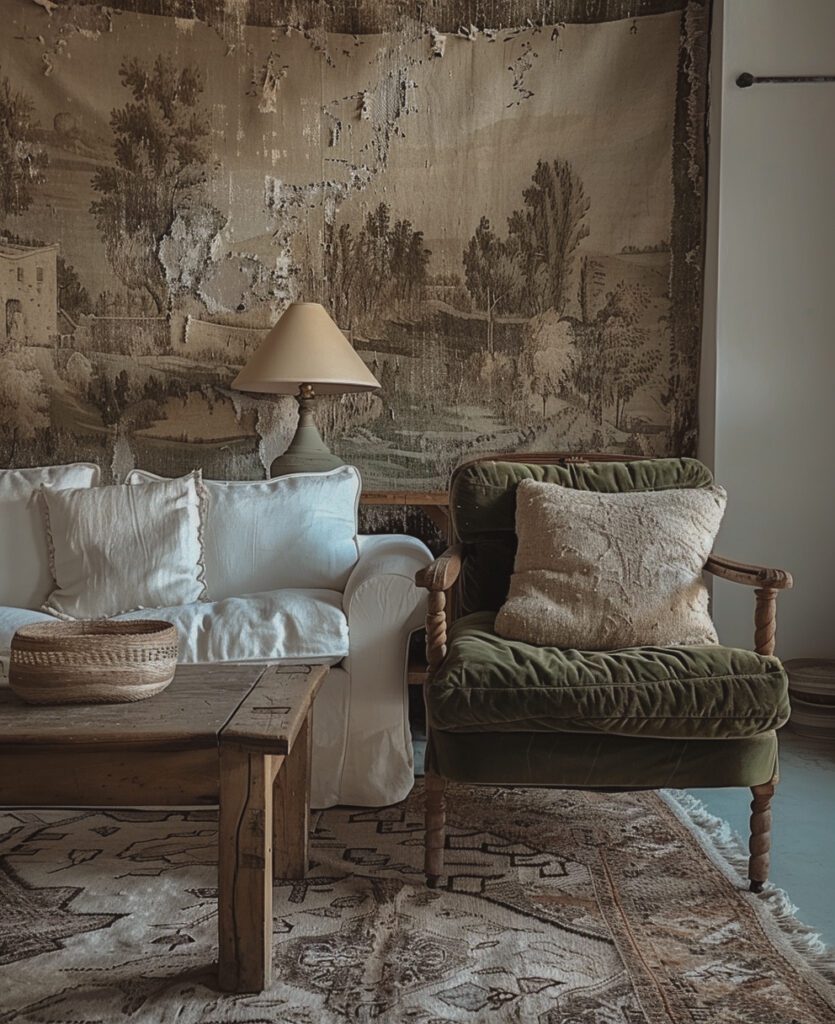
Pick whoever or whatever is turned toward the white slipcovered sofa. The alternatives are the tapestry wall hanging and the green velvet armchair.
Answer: the tapestry wall hanging

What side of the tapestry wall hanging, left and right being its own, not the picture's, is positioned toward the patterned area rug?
front

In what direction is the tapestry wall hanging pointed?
toward the camera

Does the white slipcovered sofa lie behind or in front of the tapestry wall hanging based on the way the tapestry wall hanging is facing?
in front

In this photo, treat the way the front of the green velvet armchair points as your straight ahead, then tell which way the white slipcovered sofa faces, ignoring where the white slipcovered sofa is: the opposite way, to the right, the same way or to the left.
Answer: the same way

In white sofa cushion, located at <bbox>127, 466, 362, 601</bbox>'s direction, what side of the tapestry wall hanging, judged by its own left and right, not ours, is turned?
front

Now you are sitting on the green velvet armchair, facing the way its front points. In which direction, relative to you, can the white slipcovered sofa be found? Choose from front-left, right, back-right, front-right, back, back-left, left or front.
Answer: back-right

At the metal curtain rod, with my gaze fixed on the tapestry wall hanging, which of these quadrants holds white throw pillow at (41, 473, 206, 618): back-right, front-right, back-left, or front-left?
front-left

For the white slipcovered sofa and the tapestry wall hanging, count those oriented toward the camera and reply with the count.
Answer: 2

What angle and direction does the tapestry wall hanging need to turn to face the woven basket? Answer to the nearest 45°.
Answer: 0° — it already faces it

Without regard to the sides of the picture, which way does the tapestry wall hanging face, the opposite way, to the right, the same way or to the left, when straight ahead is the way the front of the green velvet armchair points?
the same way

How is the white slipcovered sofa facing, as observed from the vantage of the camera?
facing the viewer

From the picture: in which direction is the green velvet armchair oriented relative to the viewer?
toward the camera
